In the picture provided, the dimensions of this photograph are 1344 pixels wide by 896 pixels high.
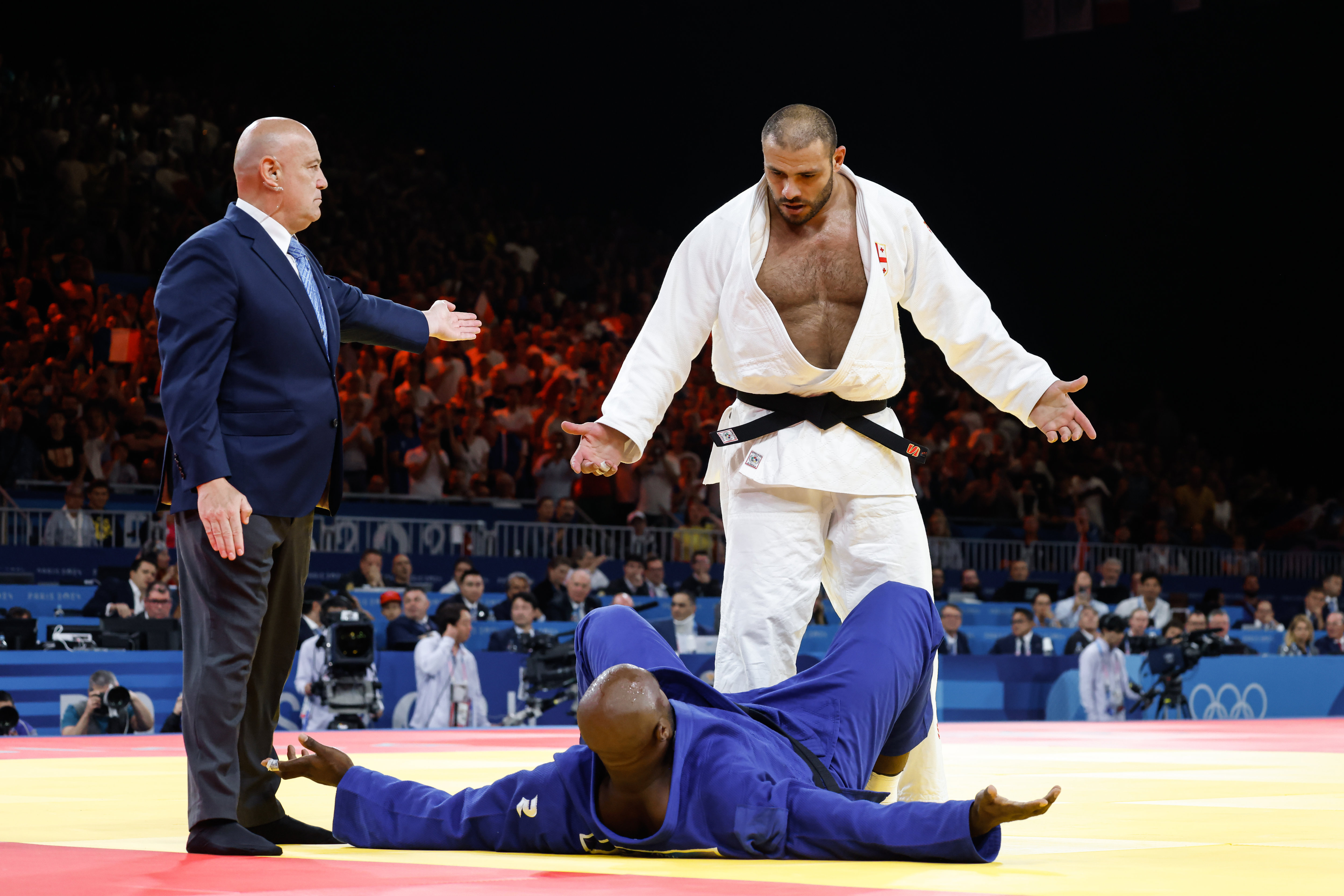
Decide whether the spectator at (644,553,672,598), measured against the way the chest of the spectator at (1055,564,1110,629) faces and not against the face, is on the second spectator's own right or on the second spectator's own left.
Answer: on the second spectator's own right

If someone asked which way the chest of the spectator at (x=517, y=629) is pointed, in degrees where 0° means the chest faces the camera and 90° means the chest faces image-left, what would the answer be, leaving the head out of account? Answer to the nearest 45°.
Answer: approximately 0°

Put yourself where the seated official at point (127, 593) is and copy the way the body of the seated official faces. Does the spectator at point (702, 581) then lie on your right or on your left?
on your left

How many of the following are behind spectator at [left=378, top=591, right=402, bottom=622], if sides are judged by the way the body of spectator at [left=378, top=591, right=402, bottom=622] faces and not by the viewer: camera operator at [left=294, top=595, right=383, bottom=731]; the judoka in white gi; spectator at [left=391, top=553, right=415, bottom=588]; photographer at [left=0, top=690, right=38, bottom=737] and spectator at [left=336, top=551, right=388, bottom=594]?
2

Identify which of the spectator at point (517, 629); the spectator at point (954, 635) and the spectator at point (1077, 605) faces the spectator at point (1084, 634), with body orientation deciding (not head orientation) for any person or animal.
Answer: the spectator at point (1077, 605)

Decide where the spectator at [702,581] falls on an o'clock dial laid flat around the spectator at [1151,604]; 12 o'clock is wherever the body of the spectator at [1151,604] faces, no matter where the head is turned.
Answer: the spectator at [702,581] is roughly at 2 o'clock from the spectator at [1151,604].

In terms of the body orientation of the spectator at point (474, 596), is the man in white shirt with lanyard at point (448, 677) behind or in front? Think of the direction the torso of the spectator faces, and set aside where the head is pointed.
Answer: in front

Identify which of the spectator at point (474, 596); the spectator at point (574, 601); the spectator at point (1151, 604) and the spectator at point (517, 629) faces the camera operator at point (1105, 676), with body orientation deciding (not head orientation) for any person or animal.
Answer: the spectator at point (1151, 604)
